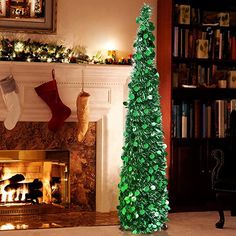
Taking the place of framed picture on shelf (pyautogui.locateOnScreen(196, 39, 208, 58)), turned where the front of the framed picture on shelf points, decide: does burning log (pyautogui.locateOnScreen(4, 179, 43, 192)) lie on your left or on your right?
on your right

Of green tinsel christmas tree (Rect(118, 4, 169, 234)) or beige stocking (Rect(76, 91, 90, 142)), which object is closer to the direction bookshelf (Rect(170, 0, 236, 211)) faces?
the green tinsel christmas tree

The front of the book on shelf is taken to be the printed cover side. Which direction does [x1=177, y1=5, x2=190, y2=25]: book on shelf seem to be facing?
toward the camera

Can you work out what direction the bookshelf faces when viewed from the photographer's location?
facing the viewer

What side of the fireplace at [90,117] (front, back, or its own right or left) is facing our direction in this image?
front

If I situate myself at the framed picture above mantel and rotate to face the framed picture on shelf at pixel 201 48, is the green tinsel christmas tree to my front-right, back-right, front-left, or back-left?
front-right

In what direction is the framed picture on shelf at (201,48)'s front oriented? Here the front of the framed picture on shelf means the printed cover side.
toward the camera

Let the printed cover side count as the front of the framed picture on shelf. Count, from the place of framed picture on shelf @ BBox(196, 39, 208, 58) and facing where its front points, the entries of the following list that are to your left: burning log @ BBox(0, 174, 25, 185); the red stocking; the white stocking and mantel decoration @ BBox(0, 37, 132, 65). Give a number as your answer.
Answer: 0

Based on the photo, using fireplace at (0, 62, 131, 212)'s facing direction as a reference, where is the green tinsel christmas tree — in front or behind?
in front

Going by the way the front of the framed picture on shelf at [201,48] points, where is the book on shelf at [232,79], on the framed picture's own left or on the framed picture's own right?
on the framed picture's own left

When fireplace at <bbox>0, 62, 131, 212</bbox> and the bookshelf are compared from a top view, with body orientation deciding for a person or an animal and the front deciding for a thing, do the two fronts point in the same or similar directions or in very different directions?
same or similar directions
